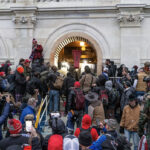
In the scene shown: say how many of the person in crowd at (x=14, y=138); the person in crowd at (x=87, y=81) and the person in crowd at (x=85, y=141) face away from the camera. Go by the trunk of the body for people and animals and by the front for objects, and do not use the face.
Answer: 3

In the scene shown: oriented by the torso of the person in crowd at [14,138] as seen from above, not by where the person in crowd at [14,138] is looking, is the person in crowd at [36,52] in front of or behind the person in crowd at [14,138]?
in front

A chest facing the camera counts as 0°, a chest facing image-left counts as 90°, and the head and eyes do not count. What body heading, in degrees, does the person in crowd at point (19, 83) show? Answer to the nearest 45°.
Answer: approximately 225°

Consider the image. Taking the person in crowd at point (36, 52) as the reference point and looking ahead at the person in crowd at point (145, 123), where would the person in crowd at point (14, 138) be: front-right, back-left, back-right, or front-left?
front-right

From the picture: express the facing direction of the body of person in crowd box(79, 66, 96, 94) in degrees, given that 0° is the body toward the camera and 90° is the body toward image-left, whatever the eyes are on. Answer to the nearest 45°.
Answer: approximately 180°

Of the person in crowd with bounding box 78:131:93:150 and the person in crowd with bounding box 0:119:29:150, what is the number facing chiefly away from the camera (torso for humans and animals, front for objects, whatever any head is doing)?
2

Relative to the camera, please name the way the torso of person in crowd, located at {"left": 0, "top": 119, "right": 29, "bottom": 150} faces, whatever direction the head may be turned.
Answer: away from the camera

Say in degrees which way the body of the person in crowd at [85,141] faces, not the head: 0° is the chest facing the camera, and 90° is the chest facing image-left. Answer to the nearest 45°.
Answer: approximately 180°

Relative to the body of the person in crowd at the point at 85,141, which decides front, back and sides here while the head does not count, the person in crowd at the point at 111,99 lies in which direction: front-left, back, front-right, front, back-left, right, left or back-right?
front

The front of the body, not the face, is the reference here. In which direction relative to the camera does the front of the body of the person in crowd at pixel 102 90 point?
away from the camera

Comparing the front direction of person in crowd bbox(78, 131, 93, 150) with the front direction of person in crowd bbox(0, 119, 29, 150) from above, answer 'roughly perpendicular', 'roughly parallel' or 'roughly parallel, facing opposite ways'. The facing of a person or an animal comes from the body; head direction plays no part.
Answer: roughly parallel

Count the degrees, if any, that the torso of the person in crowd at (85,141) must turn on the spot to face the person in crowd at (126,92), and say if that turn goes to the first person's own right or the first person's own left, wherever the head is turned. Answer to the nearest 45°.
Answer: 0° — they already face them

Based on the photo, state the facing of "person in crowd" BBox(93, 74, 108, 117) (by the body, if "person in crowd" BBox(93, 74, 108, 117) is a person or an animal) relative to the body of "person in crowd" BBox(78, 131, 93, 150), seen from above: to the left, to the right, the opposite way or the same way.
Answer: the same way

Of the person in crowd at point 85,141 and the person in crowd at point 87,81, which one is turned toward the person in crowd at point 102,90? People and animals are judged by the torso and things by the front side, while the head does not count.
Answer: the person in crowd at point 85,141

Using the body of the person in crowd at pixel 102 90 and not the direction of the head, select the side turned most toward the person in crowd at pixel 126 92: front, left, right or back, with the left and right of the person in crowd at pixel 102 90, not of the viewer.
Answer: right

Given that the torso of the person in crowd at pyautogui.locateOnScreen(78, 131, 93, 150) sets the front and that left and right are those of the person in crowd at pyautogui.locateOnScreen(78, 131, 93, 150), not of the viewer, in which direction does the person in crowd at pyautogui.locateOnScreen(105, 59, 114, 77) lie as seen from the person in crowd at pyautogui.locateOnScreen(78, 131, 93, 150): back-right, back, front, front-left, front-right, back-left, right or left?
front

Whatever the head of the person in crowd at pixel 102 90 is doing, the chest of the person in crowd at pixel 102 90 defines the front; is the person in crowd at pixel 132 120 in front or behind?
behind

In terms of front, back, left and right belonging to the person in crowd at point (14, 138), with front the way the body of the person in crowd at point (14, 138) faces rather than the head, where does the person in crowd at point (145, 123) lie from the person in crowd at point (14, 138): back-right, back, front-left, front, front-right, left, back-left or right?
right

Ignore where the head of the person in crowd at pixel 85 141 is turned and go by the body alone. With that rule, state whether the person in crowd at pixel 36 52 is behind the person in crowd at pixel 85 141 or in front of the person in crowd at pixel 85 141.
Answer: in front

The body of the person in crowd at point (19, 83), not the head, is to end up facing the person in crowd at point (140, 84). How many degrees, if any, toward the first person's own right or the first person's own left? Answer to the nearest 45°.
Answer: approximately 45° to the first person's own right

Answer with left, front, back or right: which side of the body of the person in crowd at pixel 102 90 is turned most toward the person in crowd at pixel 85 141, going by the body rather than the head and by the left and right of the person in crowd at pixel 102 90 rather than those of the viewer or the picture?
back
